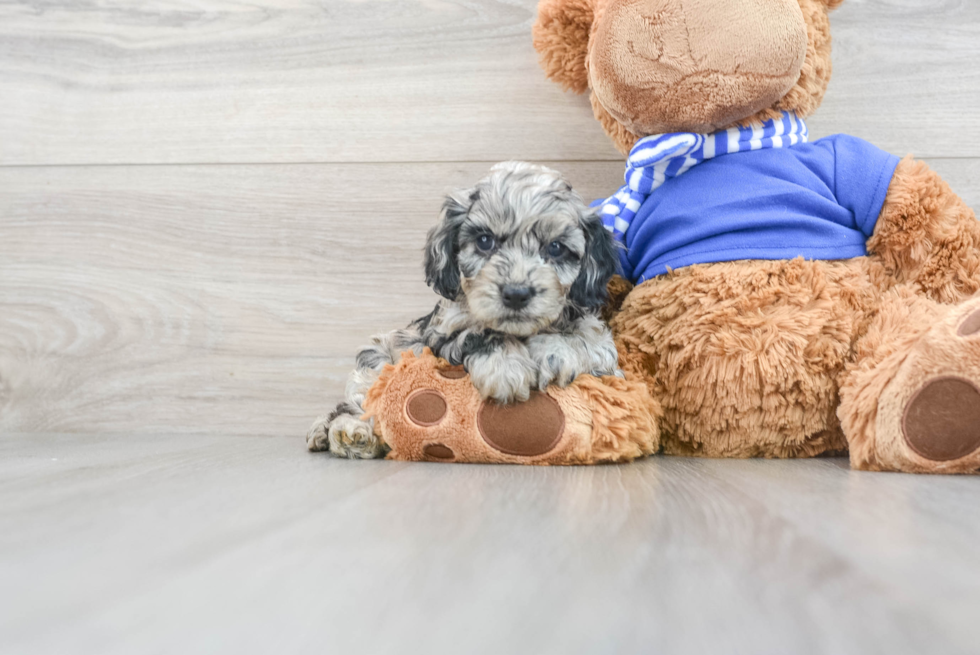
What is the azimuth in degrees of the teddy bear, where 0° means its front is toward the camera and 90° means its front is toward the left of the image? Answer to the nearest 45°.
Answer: approximately 0°

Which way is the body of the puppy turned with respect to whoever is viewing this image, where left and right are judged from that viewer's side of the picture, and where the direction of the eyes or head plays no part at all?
facing the viewer and to the right of the viewer
